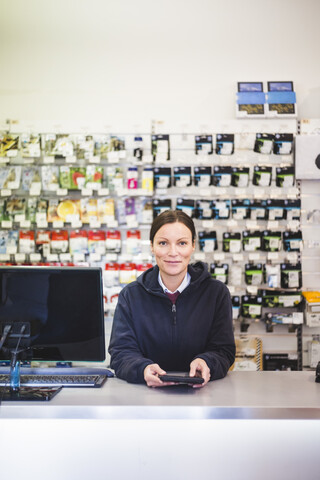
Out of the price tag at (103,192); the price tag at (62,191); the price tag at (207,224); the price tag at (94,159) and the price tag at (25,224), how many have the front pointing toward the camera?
5

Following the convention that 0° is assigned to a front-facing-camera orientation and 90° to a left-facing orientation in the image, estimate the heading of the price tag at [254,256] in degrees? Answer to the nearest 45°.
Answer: approximately 0°

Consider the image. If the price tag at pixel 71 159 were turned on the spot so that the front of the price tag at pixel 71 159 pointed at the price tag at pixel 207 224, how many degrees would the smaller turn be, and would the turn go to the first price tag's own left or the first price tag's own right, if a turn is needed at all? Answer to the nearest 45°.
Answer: approximately 90° to the first price tag's own left

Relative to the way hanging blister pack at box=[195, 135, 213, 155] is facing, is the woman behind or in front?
in front

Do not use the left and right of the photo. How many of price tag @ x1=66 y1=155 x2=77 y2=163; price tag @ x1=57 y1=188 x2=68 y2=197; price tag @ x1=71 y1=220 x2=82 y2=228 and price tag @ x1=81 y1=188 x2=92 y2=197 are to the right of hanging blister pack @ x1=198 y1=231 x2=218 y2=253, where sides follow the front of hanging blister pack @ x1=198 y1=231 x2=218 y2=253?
4

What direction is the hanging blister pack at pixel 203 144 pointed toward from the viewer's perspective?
toward the camera

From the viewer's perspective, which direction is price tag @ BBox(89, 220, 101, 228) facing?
toward the camera

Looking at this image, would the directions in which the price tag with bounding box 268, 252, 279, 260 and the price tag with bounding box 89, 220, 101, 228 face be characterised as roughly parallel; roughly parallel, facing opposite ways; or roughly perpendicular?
roughly parallel

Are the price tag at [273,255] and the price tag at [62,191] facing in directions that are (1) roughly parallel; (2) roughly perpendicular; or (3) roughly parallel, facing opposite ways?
roughly parallel

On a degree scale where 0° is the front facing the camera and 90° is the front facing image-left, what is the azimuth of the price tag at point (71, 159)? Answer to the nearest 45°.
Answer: approximately 0°

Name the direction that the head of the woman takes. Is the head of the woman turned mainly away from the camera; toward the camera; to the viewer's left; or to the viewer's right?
toward the camera

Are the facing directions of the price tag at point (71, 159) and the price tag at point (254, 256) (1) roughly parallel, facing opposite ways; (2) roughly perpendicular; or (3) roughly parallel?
roughly parallel
